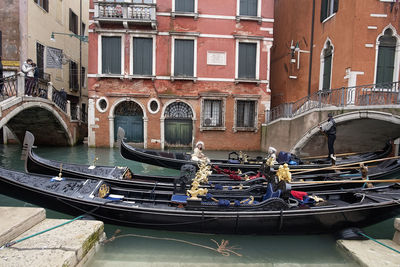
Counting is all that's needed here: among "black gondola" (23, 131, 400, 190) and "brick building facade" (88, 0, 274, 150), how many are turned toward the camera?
1

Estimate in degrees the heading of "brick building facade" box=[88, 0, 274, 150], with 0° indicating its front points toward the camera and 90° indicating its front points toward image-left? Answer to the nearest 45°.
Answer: approximately 0°

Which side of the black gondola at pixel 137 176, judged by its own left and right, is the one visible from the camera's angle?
left

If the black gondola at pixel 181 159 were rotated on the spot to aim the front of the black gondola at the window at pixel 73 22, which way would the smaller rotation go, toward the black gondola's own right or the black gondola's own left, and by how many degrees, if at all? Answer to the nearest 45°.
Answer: approximately 45° to the black gondola's own right

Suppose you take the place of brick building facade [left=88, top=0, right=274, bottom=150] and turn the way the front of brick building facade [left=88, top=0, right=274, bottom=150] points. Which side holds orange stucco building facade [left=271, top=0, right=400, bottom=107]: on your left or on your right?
on your left

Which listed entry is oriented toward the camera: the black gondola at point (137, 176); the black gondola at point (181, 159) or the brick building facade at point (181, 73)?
the brick building facade

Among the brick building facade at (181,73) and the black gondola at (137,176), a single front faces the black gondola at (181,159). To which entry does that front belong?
the brick building facade

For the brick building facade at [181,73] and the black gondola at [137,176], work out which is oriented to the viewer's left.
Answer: the black gondola

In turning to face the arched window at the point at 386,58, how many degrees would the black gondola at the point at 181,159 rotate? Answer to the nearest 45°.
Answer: approximately 135° to its right

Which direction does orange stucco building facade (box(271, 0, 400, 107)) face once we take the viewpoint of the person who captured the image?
facing the viewer and to the left of the viewer

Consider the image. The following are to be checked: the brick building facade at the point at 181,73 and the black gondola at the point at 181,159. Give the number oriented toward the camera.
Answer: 1

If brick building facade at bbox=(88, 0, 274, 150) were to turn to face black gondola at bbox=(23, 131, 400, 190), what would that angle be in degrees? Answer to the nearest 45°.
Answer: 0° — it already faces it

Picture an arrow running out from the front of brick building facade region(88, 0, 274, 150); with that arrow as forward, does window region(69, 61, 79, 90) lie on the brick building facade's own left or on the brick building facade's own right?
on the brick building facade's own right

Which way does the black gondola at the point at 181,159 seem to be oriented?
to the viewer's left

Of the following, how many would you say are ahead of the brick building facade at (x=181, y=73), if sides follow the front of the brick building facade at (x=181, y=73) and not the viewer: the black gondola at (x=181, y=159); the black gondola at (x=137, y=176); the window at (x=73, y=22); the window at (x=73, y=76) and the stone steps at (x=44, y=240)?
3

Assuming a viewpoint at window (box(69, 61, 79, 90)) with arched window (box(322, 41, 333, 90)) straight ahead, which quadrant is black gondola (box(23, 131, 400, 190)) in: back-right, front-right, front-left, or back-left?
front-right

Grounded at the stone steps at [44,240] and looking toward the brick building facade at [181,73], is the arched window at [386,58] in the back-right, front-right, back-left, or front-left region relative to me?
front-right

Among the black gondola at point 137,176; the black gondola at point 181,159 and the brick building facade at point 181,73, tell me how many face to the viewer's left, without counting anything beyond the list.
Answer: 2

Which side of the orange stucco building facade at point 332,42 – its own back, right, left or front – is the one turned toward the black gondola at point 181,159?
front
